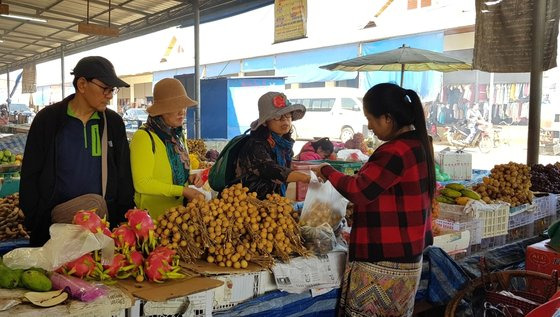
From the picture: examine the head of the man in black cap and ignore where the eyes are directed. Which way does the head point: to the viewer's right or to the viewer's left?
to the viewer's right

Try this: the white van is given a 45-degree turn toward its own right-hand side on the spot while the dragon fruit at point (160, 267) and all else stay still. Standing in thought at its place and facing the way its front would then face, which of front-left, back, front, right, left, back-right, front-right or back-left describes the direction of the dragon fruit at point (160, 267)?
front-right

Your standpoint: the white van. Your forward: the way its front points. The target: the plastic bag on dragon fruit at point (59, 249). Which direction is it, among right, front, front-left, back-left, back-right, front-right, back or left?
right

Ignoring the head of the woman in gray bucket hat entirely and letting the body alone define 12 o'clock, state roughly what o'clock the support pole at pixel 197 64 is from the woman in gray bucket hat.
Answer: The support pole is roughly at 7 o'clock from the woman in gray bucket hat.

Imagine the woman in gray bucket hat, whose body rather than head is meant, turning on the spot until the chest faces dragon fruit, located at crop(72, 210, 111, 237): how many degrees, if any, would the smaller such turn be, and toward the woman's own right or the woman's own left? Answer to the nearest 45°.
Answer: approximately 90° to the woman's own right

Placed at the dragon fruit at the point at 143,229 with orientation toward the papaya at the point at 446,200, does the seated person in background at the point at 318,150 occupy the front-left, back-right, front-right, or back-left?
front-left

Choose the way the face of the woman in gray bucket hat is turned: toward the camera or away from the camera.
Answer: toward the camera

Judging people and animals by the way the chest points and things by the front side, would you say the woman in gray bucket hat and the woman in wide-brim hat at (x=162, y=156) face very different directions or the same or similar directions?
same or similar directions

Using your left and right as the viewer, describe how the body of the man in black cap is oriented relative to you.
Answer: facing the viewer and to the right of the viewer

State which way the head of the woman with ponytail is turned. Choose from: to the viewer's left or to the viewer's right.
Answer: to the viewer's left

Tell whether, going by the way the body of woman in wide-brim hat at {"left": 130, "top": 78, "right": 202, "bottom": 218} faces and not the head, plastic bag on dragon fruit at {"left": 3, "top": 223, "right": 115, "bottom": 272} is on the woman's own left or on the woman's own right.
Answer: on the woman's own right

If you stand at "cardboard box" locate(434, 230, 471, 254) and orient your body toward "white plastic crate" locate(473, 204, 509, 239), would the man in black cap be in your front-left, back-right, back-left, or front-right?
back-left

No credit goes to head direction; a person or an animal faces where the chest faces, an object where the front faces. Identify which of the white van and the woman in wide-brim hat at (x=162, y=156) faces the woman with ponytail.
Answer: the woman in wide-brim hat

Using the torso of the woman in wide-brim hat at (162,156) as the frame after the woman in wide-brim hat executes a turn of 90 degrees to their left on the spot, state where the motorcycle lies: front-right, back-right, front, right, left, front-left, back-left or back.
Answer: front

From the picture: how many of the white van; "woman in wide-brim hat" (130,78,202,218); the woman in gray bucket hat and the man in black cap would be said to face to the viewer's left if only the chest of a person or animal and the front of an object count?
0
